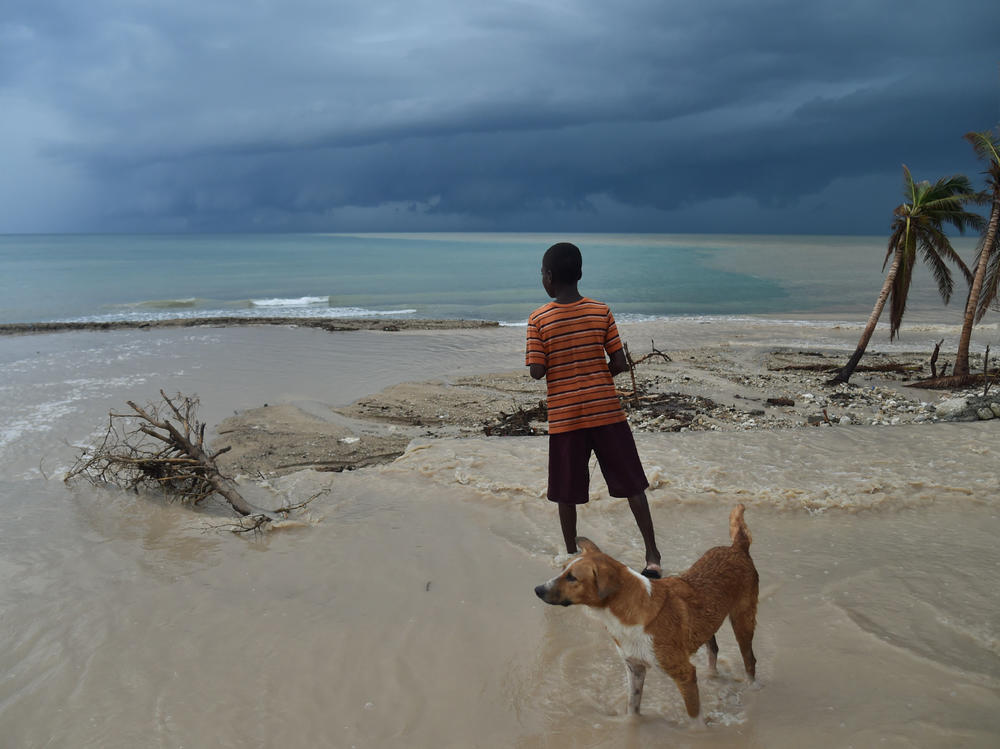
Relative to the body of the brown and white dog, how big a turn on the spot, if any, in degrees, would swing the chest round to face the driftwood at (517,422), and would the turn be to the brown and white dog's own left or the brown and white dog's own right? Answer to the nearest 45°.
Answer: approximately 135° to the brown and white dog's own right

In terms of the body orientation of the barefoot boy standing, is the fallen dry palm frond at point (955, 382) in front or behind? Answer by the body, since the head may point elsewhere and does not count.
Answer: in front

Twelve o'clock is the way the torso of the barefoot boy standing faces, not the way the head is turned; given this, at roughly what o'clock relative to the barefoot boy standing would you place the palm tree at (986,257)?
The palm tree is roughly at 1 o'clock from the barefoot boy standing.

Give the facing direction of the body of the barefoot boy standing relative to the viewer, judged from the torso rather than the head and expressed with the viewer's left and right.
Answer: facing away from the viewer

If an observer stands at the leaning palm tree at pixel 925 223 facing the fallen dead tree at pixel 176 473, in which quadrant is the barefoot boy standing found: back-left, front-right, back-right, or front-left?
front-left

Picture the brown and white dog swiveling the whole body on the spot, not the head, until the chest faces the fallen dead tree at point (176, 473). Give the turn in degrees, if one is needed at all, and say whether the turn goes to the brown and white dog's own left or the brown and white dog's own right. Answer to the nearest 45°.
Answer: approximately 90° to the brown and white dog's own right

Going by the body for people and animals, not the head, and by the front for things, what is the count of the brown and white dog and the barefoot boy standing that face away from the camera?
1

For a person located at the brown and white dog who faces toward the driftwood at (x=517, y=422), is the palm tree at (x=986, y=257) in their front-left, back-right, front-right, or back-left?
front-right

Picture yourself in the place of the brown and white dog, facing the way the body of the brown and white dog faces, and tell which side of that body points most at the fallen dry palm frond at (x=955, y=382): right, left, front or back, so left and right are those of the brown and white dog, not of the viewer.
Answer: back

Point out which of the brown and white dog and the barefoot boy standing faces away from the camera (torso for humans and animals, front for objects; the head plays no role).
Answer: the barefoot boy standing

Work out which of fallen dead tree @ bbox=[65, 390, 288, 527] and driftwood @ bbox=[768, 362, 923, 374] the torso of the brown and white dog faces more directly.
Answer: the fallen dead tree

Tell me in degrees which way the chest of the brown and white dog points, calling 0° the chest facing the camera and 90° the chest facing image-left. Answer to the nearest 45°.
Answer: approximately 45°

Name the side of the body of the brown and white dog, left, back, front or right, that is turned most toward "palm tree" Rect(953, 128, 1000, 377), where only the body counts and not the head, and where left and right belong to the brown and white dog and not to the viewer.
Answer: back
